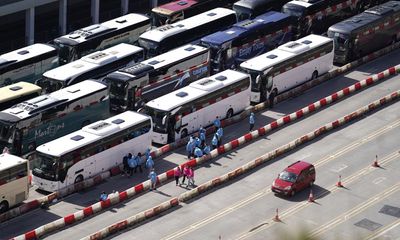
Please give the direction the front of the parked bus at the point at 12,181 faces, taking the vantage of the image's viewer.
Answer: facing the viewer and to the left of the viewer
